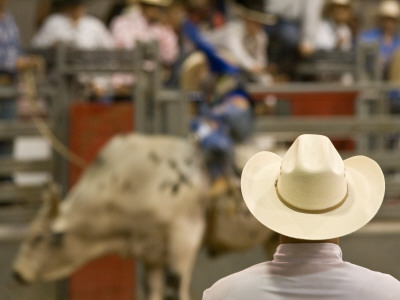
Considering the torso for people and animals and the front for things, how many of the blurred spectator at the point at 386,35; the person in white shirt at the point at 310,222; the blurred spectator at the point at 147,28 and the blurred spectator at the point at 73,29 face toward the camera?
3

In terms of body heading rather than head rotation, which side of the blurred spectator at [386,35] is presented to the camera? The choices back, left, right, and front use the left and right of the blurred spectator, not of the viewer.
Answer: front

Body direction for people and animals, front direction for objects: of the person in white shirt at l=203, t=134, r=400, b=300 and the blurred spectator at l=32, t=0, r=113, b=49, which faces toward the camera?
the blurred spectator

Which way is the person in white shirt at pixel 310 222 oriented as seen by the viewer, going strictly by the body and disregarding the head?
away from the camera

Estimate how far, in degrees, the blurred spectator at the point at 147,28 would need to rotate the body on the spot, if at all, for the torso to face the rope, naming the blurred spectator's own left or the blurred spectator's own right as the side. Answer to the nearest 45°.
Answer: approximately 45° to the blurred spectator's own right

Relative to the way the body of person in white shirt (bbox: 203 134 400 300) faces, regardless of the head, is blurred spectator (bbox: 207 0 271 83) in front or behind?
in front

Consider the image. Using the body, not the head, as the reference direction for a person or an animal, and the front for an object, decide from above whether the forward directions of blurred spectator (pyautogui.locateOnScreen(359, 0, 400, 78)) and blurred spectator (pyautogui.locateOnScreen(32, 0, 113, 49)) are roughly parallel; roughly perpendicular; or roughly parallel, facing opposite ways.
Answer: roughly parallel

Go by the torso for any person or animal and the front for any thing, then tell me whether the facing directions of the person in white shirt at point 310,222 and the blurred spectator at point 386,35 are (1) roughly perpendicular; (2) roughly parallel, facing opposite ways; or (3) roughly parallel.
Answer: roughly parallel, facing opposite ways

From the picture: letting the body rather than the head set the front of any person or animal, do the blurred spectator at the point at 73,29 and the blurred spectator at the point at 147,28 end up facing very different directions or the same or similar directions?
same or similar directions

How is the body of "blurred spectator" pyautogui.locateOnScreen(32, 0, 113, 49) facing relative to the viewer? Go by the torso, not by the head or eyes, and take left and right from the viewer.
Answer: facing the viewer

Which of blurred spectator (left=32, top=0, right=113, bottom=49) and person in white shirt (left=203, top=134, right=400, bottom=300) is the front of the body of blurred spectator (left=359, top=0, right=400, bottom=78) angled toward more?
the person in white shirt

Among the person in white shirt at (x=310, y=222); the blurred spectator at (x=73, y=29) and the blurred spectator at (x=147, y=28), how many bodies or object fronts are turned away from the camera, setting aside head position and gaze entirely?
1

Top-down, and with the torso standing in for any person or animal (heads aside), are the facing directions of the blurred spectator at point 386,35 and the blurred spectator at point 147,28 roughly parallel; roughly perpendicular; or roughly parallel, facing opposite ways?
roughly parallel

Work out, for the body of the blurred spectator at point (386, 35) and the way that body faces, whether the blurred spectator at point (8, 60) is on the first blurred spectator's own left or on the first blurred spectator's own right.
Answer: on the first blurred spectator's own right

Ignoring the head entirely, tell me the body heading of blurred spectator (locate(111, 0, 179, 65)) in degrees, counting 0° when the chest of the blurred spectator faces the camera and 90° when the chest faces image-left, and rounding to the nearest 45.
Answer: approximately 0°

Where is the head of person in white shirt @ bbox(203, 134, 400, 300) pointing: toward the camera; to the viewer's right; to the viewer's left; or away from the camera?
away from the camera
